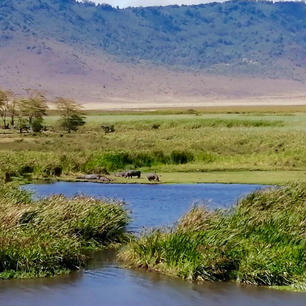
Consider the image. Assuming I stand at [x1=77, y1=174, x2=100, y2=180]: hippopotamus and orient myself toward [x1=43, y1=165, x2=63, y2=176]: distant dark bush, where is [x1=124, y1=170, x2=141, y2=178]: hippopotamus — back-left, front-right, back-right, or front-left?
back-right
